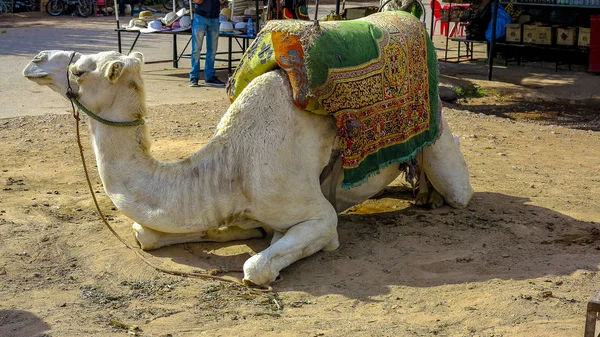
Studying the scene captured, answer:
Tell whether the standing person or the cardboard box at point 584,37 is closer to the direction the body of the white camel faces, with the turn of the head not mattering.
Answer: the standing person

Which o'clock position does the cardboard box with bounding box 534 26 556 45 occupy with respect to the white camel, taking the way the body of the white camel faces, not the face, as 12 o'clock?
The cardboard box is roughly at 4 o'clock from the white camel.

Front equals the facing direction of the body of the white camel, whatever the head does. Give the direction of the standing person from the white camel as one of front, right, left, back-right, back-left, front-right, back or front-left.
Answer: right

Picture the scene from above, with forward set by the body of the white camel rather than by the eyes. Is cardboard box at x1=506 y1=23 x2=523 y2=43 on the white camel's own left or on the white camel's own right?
on the white camel's own right

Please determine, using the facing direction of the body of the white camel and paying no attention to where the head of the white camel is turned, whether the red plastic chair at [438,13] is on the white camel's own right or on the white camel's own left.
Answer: on the white camel's own right

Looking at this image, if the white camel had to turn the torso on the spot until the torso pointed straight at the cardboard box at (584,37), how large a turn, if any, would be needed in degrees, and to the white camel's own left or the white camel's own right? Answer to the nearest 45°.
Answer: approximately 135° to the white camel's own right

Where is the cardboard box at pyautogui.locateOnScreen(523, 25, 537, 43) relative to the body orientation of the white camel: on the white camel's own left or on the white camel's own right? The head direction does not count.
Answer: on the white camel's own right

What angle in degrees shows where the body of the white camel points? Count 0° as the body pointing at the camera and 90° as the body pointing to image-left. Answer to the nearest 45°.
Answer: approximately 90°

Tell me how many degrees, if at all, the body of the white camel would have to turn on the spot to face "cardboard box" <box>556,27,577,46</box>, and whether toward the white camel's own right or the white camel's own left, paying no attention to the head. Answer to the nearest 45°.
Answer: approximately 135° to the white camel's own right
